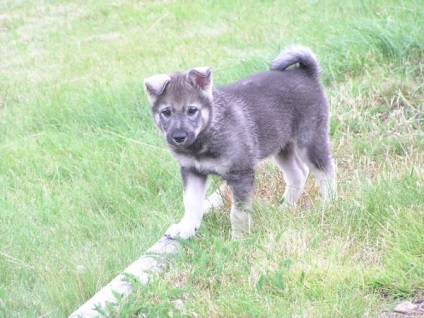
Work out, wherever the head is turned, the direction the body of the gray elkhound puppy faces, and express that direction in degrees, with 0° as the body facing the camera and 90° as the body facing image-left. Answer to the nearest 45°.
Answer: approximately 45°
